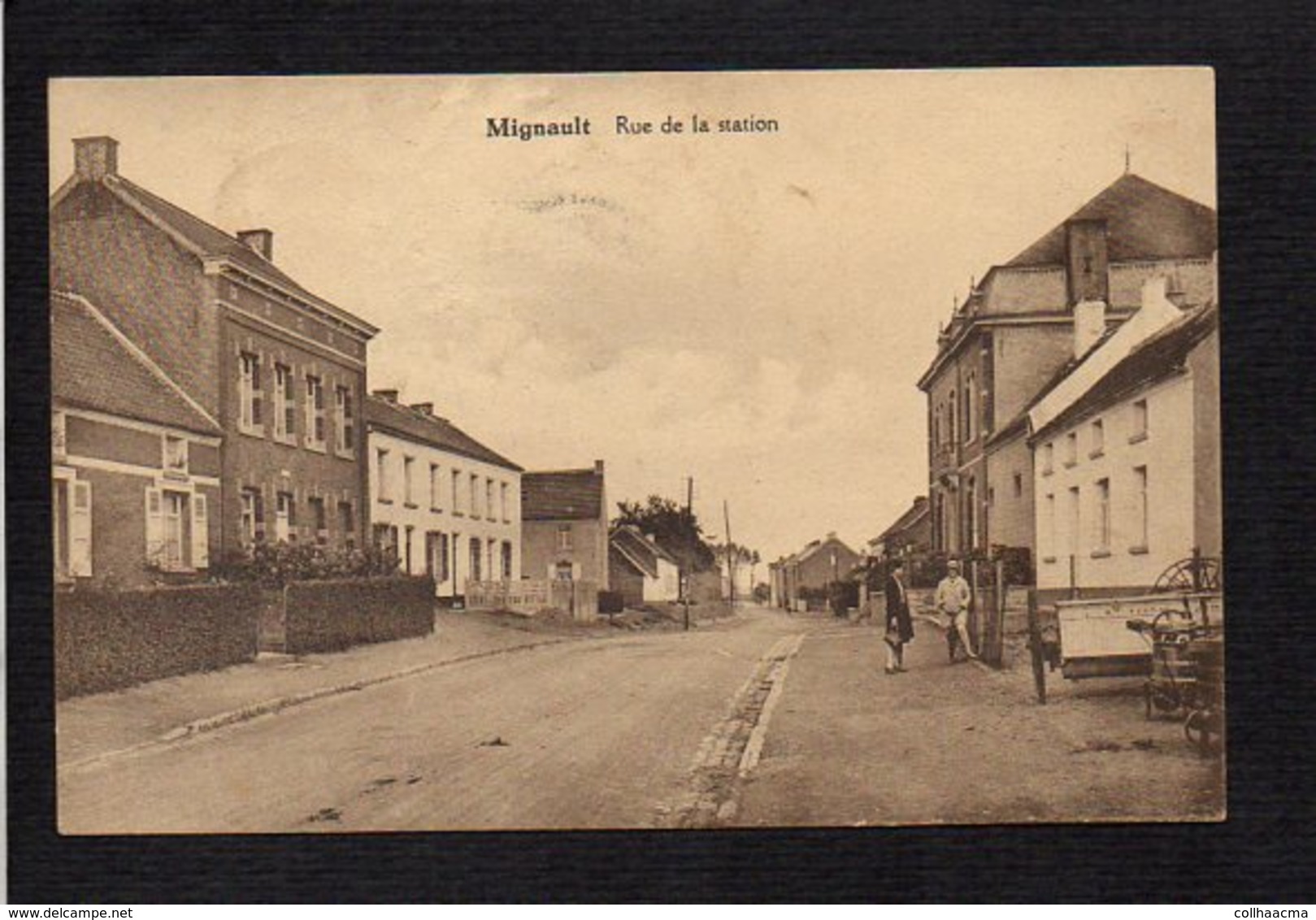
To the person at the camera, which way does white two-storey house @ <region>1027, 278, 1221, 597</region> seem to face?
facing the viewer and to the left of the viewer

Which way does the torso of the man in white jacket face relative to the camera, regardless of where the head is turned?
toward the camera

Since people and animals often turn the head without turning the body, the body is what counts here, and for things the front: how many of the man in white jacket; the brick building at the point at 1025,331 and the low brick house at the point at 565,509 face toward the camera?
2

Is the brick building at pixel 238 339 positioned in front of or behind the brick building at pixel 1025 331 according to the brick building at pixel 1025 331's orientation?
in front

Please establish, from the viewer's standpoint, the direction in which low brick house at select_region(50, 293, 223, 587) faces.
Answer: facing the viewer and to the right of the viewer
